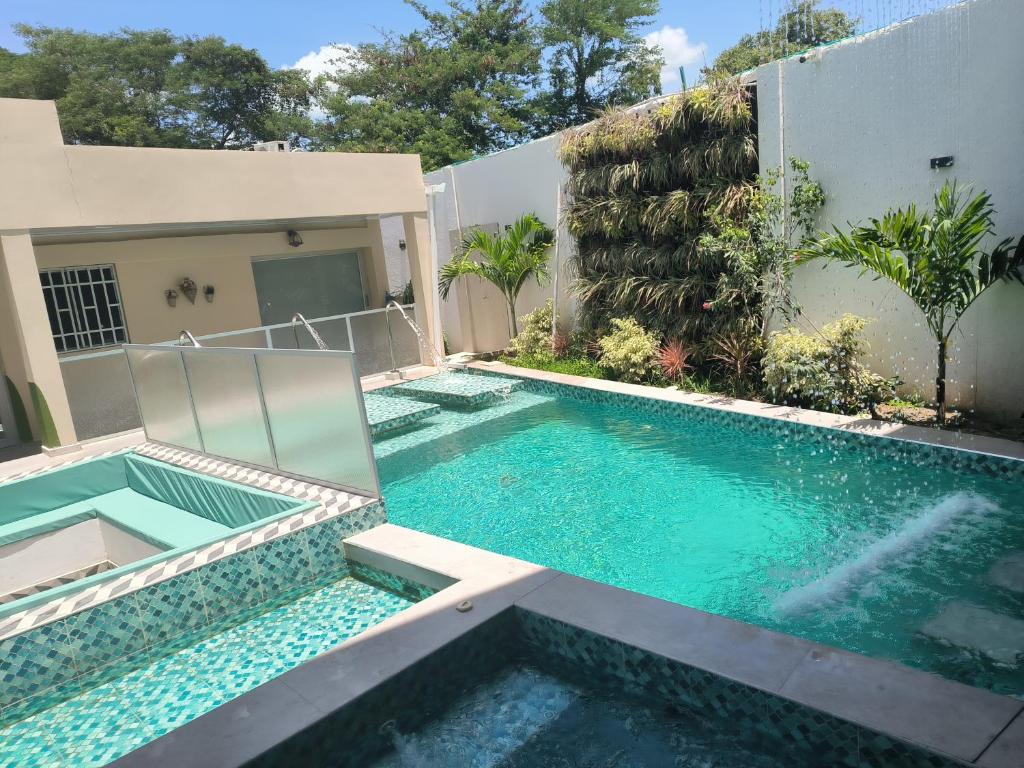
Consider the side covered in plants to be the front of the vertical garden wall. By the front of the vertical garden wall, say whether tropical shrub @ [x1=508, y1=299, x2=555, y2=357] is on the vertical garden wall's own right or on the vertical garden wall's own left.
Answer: on the vertical garden wall's own right

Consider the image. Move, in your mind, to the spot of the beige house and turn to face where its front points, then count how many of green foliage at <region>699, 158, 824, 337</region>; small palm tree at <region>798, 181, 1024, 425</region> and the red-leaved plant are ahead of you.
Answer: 3

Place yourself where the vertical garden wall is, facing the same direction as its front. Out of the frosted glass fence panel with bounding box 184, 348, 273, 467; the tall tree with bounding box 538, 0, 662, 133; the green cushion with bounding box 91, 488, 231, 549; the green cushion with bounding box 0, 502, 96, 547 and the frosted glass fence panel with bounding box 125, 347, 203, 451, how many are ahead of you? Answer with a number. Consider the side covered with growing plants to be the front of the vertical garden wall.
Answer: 4

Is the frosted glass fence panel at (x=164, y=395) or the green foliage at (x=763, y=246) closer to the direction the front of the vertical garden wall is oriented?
the frosted glass fence panel

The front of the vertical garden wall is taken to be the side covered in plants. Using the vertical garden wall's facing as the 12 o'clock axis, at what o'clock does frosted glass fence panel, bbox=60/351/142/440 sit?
The frosted glass fence panel is roughly at 1 o'clock from the vertical garden wall.

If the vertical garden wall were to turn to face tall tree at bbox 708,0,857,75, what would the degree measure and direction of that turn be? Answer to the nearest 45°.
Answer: approximately 180°

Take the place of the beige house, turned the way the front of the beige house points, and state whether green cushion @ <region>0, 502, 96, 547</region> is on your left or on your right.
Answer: on your right

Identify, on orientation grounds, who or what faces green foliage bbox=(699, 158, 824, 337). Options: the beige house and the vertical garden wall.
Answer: the beige house

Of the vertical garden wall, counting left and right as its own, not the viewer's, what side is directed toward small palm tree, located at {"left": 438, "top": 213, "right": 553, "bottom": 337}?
right

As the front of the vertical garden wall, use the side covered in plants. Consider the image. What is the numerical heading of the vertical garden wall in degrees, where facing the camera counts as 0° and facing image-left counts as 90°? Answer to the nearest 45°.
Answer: approximately 45°

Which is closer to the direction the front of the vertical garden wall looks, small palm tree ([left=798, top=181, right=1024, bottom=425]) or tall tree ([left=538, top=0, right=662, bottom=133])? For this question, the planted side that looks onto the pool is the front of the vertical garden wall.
the small palm tree

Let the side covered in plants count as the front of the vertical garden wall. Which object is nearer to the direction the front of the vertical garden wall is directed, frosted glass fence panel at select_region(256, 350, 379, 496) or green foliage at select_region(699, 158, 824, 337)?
the frosted glass fence panel

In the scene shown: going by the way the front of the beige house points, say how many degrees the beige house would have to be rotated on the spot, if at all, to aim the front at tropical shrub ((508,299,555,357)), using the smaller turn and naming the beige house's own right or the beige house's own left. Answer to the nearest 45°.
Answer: approximately 45° to the beige house's own left

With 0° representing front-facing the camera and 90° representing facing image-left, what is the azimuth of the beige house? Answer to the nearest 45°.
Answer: approximately 315°
